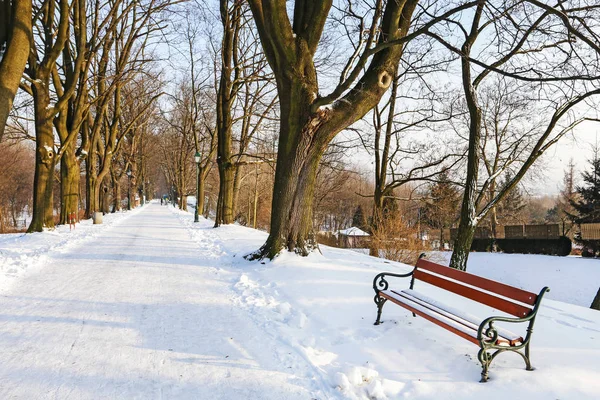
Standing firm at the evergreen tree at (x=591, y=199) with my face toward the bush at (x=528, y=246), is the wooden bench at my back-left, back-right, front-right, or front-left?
front-left

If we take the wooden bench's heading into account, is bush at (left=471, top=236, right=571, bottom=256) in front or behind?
behind

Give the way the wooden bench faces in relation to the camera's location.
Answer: facing the viewer and to the left of the viewer

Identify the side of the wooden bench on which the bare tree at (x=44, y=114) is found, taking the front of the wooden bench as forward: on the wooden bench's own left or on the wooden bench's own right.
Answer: on the wooden bench's own right

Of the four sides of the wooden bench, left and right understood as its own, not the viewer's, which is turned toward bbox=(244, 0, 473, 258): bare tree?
right

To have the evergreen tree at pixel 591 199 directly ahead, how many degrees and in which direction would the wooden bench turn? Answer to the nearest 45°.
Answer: approximately 135° to its right

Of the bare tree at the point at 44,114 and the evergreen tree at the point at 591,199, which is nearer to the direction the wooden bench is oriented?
the bare tree

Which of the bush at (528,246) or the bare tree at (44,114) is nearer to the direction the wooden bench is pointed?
the bare tree

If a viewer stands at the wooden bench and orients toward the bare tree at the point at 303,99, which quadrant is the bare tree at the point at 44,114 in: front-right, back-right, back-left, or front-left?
front-left
